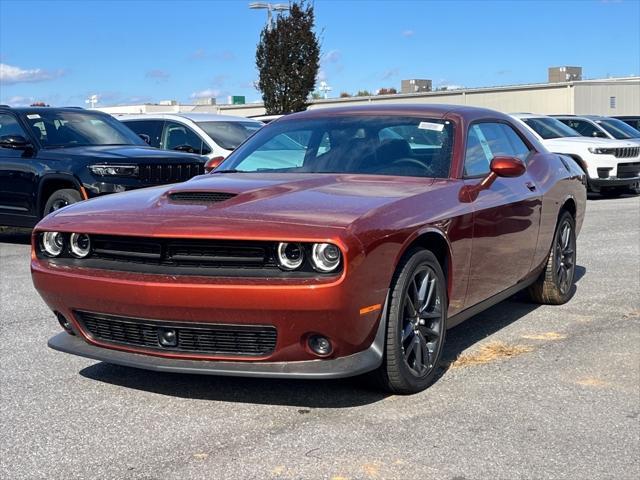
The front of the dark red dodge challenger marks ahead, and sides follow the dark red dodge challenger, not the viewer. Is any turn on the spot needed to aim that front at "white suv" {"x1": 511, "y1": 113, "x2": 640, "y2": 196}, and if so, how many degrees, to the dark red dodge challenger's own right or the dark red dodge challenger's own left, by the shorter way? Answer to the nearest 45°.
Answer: approximately 180°

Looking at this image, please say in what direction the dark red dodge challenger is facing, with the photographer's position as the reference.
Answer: facing the viewer and to the left of the viewer

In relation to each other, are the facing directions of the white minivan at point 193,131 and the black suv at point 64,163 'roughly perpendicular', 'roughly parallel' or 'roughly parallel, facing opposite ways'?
roughly parallel

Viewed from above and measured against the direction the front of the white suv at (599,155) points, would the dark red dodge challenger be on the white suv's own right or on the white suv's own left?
on the white suv's own right

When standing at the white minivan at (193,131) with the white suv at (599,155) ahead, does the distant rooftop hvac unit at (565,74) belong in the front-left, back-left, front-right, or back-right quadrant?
front-left

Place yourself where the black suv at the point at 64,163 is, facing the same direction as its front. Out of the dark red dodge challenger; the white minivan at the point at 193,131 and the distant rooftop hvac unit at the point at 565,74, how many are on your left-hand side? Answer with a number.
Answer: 2

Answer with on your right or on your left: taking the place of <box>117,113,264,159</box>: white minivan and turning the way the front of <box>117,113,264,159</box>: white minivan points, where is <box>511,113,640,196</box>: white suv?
on your left

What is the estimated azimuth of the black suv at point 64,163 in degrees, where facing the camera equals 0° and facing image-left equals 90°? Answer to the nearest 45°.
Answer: approximately 315°

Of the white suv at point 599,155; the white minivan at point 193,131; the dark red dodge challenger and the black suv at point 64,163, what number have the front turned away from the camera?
0

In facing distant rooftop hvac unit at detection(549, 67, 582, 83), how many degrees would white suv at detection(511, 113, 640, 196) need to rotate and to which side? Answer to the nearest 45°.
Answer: approximately 135° to its left

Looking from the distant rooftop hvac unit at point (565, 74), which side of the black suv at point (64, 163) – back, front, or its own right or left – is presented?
left

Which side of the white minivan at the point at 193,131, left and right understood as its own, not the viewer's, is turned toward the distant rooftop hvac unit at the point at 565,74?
left

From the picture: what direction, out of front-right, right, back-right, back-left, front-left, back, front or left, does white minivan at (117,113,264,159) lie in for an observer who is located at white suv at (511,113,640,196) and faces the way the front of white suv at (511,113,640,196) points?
right

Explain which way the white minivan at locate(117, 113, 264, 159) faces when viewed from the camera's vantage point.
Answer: facing the viewer and to the right of the viewer
